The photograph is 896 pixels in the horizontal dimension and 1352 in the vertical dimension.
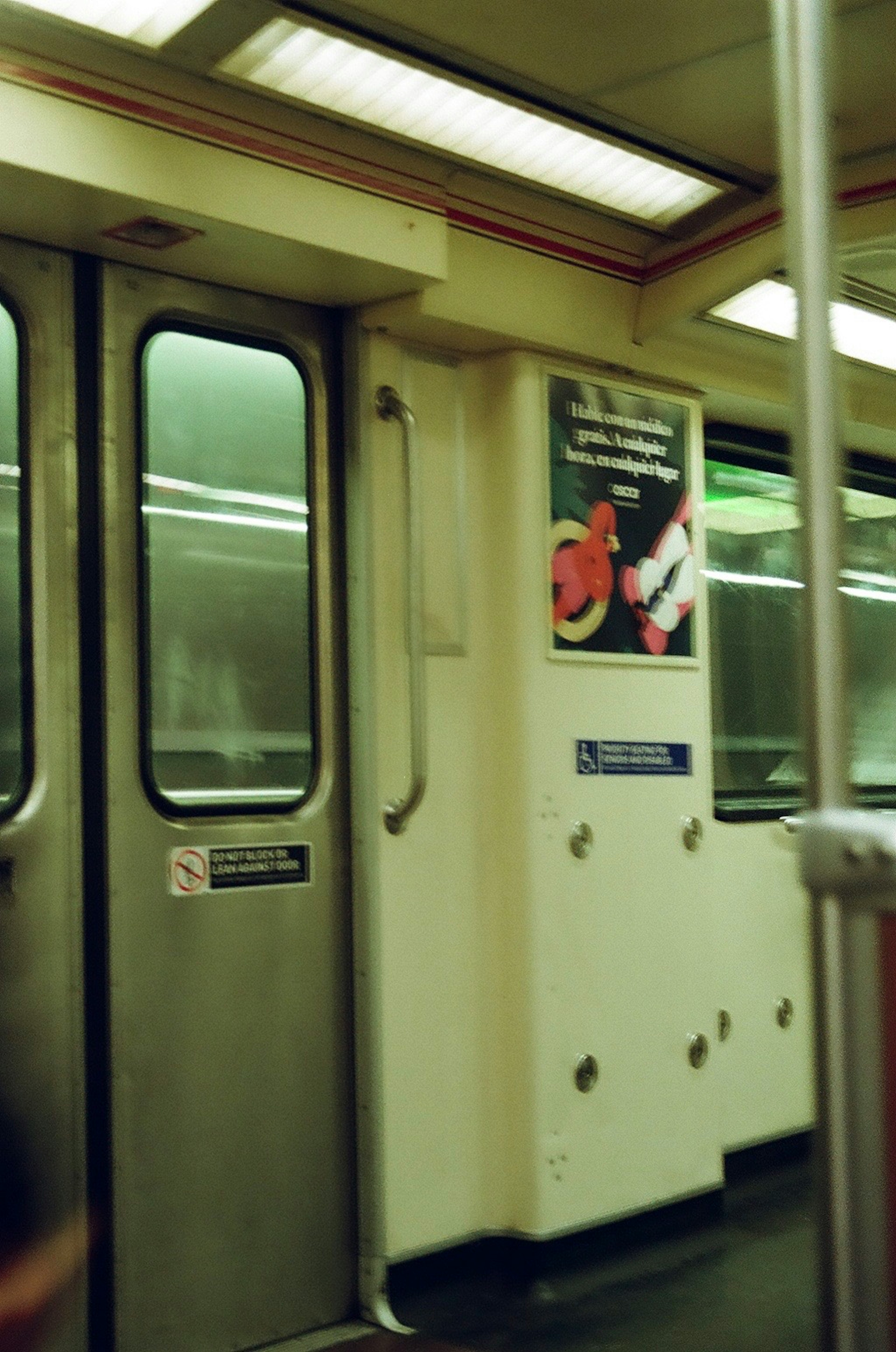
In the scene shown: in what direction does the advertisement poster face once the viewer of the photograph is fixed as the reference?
facing the viewer and to the right of the viewer
